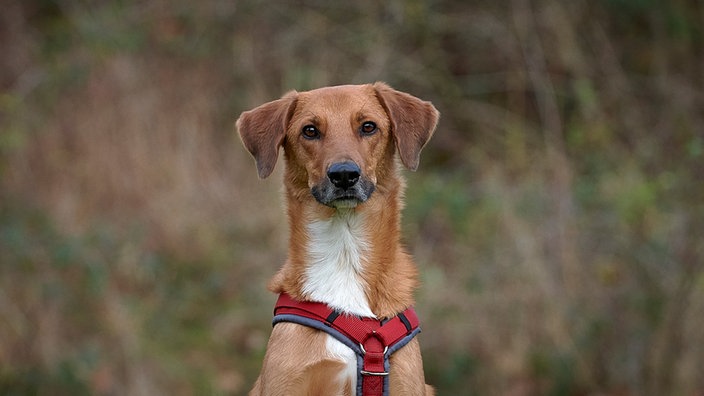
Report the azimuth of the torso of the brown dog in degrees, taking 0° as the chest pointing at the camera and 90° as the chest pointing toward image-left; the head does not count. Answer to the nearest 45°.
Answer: approximately 0°
